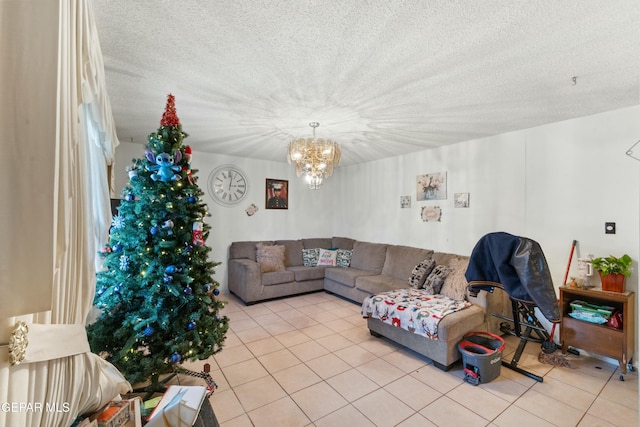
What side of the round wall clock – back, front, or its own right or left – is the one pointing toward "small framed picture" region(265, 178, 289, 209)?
left

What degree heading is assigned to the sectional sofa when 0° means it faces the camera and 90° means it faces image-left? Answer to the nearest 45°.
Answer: approximately 45°

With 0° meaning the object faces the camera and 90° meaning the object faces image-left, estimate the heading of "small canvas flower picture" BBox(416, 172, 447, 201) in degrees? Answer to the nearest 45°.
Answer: approximately 45°

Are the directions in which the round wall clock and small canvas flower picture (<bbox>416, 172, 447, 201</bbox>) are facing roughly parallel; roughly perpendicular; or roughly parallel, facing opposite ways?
roughly perpendicular

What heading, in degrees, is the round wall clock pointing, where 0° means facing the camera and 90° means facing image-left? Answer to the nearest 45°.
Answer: approximately 0°

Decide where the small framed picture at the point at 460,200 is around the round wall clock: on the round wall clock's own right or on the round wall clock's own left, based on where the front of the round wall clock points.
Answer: on the round wall clock's own left

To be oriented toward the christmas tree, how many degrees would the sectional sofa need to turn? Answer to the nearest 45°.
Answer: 0° — it already faces it
